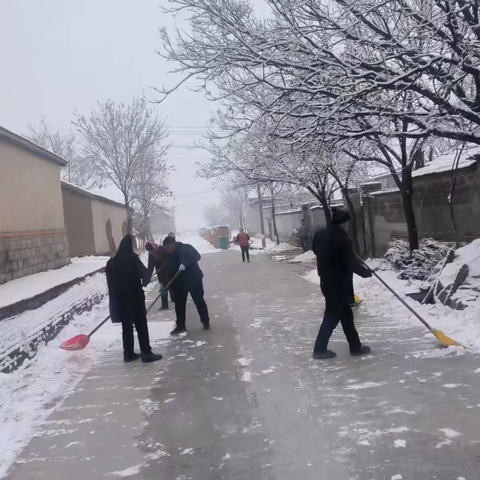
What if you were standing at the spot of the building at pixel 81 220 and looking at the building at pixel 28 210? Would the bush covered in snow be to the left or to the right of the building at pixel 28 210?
left

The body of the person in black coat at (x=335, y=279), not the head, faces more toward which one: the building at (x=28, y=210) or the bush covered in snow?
the bush covered in snow

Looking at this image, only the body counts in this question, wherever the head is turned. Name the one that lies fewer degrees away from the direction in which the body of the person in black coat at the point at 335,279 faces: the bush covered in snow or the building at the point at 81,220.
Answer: the bush covered in snow

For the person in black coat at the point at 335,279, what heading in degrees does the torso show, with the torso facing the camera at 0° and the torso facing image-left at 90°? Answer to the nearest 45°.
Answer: approximately 270°

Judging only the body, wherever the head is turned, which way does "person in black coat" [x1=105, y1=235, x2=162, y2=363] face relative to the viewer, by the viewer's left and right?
facing away from the viewer and to the right of the viewer

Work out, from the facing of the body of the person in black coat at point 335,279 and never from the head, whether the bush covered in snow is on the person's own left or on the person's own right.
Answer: on the person's own left

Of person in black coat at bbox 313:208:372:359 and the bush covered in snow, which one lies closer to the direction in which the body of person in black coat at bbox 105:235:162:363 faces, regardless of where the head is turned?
the bush covered in snow

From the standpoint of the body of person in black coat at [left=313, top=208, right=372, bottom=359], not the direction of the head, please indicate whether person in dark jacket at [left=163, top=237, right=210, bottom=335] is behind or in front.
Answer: behind

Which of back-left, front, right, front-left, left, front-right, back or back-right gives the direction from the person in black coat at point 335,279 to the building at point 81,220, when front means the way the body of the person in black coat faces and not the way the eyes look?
back-left
